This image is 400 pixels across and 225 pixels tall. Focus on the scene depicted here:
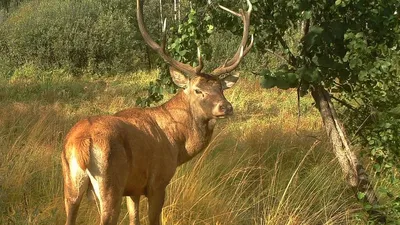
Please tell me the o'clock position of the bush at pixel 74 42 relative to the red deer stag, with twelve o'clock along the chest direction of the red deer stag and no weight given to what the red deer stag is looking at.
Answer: The bush is roughly at 10 o'clock from the red deer stag.

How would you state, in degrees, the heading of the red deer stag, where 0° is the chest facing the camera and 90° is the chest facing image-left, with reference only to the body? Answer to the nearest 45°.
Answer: approximately 225°
